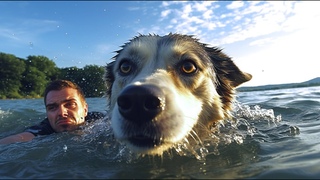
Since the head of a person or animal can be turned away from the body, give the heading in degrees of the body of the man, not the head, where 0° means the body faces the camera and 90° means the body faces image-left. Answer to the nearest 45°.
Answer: approximately 0°

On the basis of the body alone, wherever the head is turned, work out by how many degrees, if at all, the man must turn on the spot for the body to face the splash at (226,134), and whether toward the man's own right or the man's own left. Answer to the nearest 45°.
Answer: approximately 45° to the man's own left
